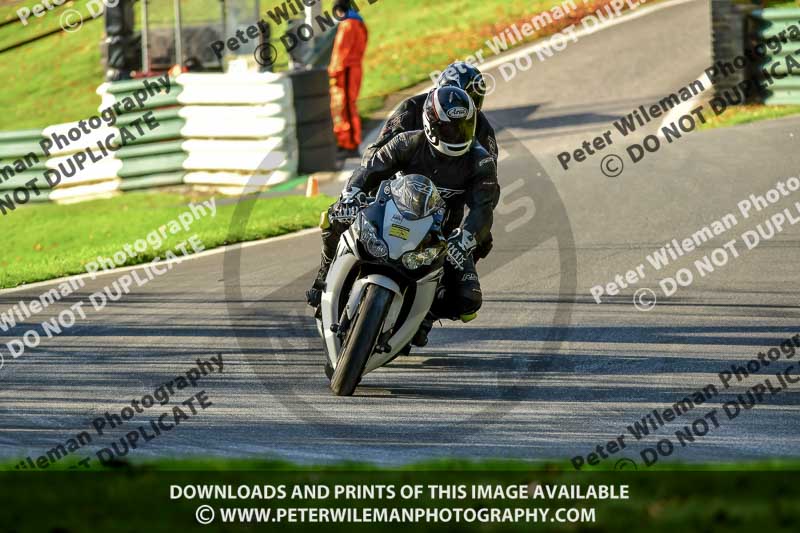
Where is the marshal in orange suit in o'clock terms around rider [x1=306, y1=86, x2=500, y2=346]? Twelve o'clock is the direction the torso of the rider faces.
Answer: The marshal in orange suit is roughly at 6 o'clock from the rider.

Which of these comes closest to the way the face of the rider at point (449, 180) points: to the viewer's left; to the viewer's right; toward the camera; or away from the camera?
toward the camera

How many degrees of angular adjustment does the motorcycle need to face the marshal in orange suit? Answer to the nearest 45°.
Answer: approximately 180°

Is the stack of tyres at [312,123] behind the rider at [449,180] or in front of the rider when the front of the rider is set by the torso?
behind

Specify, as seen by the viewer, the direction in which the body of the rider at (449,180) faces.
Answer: toward the camera

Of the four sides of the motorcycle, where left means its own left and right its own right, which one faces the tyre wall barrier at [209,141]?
back

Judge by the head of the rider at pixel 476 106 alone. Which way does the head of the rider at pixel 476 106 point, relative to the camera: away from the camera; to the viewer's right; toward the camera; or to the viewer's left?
toward the camera

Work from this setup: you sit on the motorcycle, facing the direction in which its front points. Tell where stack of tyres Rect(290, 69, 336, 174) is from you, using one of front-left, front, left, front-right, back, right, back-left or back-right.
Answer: back

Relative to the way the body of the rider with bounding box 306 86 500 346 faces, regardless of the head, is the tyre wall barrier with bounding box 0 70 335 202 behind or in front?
behind

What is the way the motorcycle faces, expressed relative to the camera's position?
facing the viewer

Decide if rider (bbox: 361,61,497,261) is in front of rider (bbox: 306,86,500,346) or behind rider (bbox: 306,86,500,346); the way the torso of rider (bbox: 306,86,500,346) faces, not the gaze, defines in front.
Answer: behind
